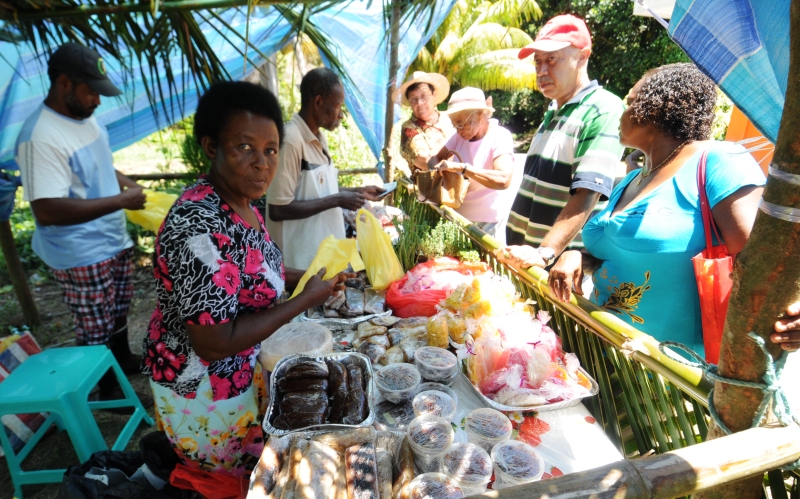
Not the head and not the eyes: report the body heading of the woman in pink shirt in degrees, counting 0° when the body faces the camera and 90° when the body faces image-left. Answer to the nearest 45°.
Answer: approximately 45°

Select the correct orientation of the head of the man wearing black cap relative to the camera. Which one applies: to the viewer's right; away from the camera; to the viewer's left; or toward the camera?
to the viewer's right

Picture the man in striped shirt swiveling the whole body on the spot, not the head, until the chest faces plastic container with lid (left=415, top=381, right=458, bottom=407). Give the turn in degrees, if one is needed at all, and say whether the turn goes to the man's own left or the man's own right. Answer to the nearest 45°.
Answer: approximately 45° to the man's own left

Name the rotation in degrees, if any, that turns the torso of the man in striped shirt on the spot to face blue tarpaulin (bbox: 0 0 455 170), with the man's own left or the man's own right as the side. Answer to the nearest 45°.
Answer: approximately 90° to the man's own right

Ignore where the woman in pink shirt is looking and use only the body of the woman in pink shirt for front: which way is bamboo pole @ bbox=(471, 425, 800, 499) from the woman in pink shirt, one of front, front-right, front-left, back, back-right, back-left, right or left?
front-left

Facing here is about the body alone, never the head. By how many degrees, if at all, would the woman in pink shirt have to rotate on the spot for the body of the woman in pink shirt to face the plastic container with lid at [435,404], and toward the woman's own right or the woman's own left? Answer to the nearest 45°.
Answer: approximately 45° to the woman's own left

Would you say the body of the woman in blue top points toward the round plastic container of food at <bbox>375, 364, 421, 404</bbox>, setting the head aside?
yes
